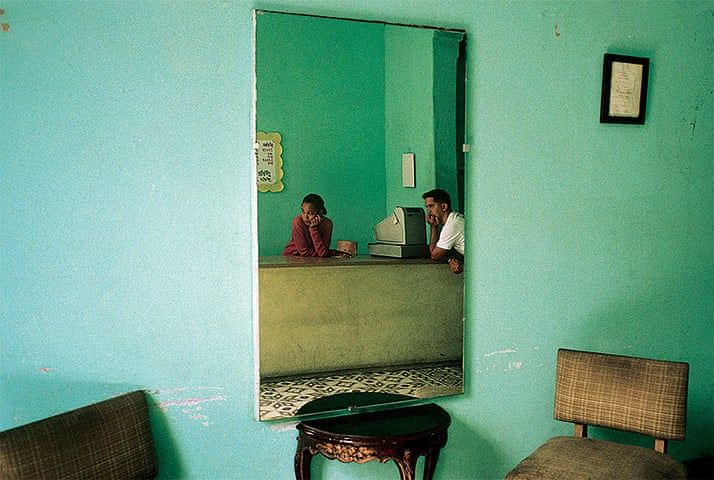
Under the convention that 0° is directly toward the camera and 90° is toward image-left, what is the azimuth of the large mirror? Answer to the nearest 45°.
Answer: approximately 315°

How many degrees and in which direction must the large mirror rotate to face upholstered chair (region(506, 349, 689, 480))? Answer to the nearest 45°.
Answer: approximately 45° to its left

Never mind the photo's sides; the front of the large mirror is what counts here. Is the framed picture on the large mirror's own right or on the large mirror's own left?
on the large mirror's own left

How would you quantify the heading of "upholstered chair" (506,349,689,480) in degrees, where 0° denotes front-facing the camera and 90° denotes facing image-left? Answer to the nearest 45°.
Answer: approximately 45°
